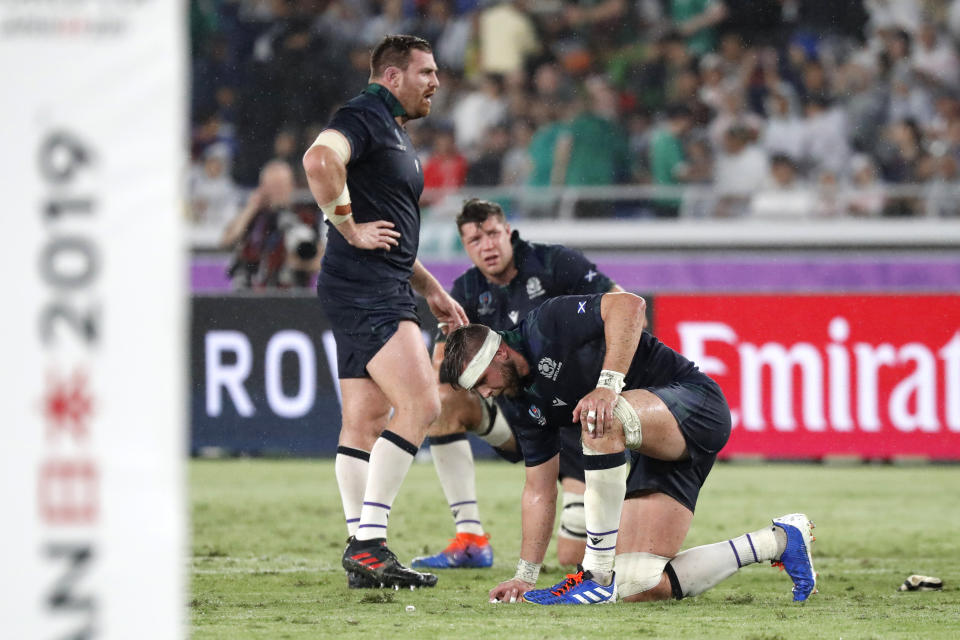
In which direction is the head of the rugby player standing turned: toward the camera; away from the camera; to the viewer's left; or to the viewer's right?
to the viewer's right

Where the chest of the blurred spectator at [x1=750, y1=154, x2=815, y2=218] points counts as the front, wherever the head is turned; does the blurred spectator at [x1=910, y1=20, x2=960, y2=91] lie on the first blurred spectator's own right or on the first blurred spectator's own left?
on the first blurred spectator's own left

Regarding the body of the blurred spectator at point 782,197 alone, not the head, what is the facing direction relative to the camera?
toward the camera

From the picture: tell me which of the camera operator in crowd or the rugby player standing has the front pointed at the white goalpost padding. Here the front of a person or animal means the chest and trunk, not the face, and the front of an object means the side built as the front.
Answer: the camera operator in crowd

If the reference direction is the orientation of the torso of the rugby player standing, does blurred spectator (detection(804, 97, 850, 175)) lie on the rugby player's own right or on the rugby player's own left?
on the rugby player's own left

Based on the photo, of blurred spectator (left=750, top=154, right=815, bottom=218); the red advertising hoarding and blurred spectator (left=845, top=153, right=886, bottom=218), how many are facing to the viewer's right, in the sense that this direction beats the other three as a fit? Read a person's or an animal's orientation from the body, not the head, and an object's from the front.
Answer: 0

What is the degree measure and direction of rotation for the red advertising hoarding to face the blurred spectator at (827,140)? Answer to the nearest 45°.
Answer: approximately 180°

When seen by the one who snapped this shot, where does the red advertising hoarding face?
facing the viewer

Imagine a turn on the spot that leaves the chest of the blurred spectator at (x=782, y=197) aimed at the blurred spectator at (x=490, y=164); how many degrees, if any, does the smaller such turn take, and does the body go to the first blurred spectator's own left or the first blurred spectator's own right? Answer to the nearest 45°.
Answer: approximately 90° to the first blurred spectator's own right

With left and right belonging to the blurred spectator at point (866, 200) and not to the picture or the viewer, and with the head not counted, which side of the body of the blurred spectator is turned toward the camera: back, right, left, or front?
front

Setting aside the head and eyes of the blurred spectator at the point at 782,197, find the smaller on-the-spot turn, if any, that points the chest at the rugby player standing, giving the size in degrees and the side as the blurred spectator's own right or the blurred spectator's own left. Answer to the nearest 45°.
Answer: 0° — they already face them
